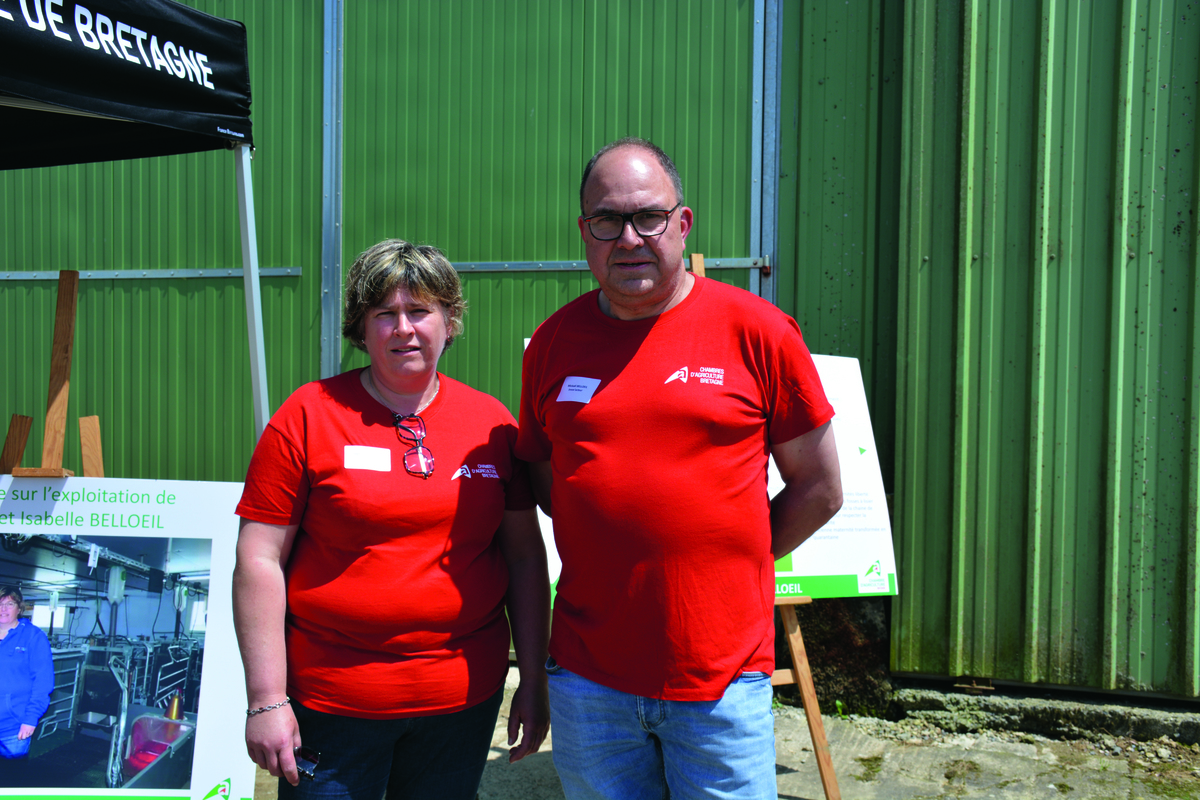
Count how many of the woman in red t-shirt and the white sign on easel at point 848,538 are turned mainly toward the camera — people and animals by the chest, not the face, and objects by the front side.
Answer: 2

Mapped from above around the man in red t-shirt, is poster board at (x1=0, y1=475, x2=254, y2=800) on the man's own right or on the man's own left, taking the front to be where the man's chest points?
on the man's own right

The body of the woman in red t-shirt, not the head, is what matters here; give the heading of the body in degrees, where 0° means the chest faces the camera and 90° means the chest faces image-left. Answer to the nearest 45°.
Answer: approximately 0°

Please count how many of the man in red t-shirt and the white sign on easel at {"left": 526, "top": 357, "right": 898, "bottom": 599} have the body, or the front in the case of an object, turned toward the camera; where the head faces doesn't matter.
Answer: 2

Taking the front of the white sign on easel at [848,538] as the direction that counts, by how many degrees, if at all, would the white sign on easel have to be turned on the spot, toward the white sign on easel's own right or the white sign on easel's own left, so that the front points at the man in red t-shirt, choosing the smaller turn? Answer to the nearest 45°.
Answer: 0° — it already faces them

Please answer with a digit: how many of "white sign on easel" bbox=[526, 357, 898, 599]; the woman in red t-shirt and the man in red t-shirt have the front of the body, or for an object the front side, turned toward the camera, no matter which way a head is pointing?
3

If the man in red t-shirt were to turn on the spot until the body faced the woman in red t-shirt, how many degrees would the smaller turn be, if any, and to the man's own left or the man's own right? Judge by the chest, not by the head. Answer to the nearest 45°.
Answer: approximately 90° to the man's own right

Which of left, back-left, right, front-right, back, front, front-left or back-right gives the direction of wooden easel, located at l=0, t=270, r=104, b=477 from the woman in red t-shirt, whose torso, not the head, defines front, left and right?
back-right
